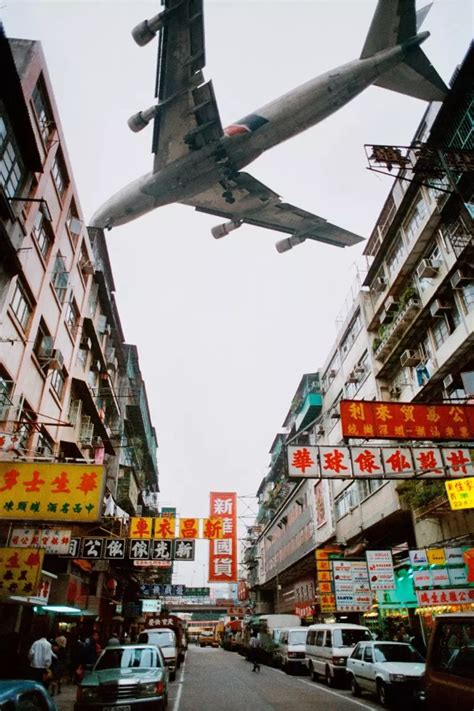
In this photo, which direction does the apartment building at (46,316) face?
to the viewer's right

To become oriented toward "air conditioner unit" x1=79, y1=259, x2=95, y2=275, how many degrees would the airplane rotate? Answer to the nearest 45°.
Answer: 0° — it already faces it
